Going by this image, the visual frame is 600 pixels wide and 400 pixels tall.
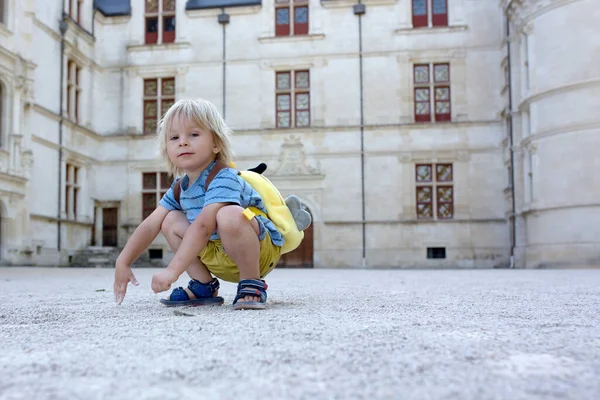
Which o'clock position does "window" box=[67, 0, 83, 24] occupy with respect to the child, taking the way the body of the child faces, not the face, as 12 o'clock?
The window is roughly at 4 o'clock from the child.

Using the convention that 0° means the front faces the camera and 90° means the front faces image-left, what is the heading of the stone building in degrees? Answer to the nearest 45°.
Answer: approximately 0°

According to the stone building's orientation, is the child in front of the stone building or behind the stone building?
in front

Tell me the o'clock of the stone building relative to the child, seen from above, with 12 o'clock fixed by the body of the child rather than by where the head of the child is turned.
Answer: The stone building is roughly at 5 o'clock from the child.

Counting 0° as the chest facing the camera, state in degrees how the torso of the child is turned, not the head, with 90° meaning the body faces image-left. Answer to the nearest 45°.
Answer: approximately 45°

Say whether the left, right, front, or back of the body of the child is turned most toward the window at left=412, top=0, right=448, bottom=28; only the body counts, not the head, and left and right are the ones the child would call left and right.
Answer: back
